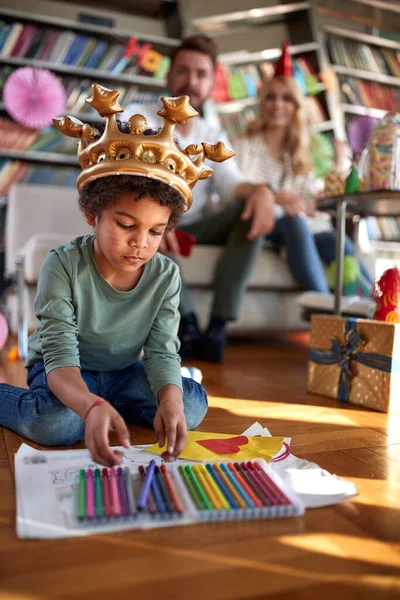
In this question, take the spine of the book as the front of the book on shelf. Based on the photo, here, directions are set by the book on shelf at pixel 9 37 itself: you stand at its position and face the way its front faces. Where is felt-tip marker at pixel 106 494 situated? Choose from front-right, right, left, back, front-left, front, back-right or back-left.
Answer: front

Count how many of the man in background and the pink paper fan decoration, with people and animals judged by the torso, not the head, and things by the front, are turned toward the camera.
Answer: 2

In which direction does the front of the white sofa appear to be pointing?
toward the camera

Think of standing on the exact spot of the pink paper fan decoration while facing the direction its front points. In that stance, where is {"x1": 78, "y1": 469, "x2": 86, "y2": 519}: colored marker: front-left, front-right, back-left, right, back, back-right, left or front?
front

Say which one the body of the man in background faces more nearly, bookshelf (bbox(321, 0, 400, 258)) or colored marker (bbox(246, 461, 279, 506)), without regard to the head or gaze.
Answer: the colored marker

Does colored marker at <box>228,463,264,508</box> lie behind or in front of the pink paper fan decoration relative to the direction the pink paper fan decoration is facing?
in front

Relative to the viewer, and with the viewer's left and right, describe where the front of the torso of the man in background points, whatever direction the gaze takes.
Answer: facing the viewer

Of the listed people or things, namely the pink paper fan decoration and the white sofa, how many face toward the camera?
2

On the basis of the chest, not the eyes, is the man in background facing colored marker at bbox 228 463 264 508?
yes
